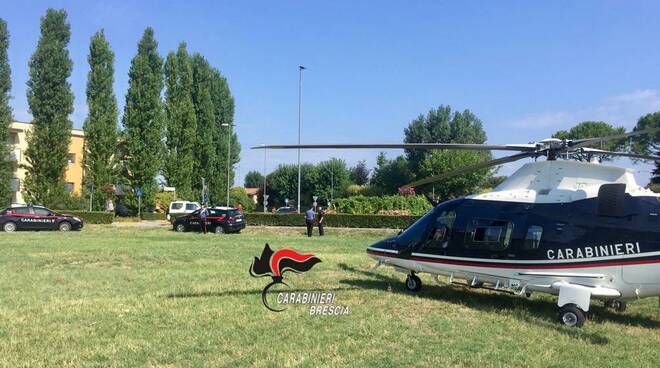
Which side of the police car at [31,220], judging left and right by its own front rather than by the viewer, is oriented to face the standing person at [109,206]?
left

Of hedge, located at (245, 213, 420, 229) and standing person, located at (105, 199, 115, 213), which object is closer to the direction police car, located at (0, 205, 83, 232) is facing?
the hedge

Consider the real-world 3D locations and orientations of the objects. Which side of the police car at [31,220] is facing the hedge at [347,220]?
front

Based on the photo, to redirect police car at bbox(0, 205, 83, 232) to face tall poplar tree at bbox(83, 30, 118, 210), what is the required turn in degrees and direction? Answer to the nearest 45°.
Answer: approximately 90° to its left

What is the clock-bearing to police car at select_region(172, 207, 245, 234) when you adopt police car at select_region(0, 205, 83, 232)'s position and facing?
police car at select_region(172, 207, 245, 234) is roughly at 1 o'clock from police car at select_region(0, 205, 83, 232).

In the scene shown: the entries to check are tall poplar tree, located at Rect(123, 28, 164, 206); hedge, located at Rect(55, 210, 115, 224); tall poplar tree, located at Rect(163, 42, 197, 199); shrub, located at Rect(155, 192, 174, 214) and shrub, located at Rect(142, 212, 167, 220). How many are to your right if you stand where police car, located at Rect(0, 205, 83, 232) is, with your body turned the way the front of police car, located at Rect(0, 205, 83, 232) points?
0

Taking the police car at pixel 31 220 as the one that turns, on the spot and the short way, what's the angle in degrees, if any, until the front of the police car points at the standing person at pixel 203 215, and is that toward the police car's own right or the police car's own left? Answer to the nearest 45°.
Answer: approximately 45° to the police car's own right

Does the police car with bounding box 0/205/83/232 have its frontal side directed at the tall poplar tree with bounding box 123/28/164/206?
no

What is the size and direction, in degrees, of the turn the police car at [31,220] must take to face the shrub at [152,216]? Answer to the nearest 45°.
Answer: approximately 45° to its left

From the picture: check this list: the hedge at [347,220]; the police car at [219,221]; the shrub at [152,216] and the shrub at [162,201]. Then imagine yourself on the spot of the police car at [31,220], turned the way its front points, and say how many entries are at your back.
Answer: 0

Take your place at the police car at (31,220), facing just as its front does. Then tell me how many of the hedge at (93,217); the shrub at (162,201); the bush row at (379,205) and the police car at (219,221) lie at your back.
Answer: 0

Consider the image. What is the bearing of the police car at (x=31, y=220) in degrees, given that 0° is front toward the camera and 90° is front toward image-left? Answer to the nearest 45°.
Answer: approximately 270°

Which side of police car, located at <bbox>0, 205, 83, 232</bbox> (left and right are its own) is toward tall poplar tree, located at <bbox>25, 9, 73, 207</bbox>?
left

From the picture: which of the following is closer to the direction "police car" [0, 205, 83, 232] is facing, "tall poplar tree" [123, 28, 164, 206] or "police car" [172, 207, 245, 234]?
the police car

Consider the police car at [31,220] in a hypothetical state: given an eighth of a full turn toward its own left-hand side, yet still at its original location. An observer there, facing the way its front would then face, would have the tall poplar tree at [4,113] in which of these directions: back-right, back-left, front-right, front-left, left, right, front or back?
front-left

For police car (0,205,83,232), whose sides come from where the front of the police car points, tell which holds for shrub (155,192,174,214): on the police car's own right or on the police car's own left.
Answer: on the police car's own left

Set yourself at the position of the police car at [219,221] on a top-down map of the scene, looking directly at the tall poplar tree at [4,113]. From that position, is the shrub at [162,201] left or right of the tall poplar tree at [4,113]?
right
